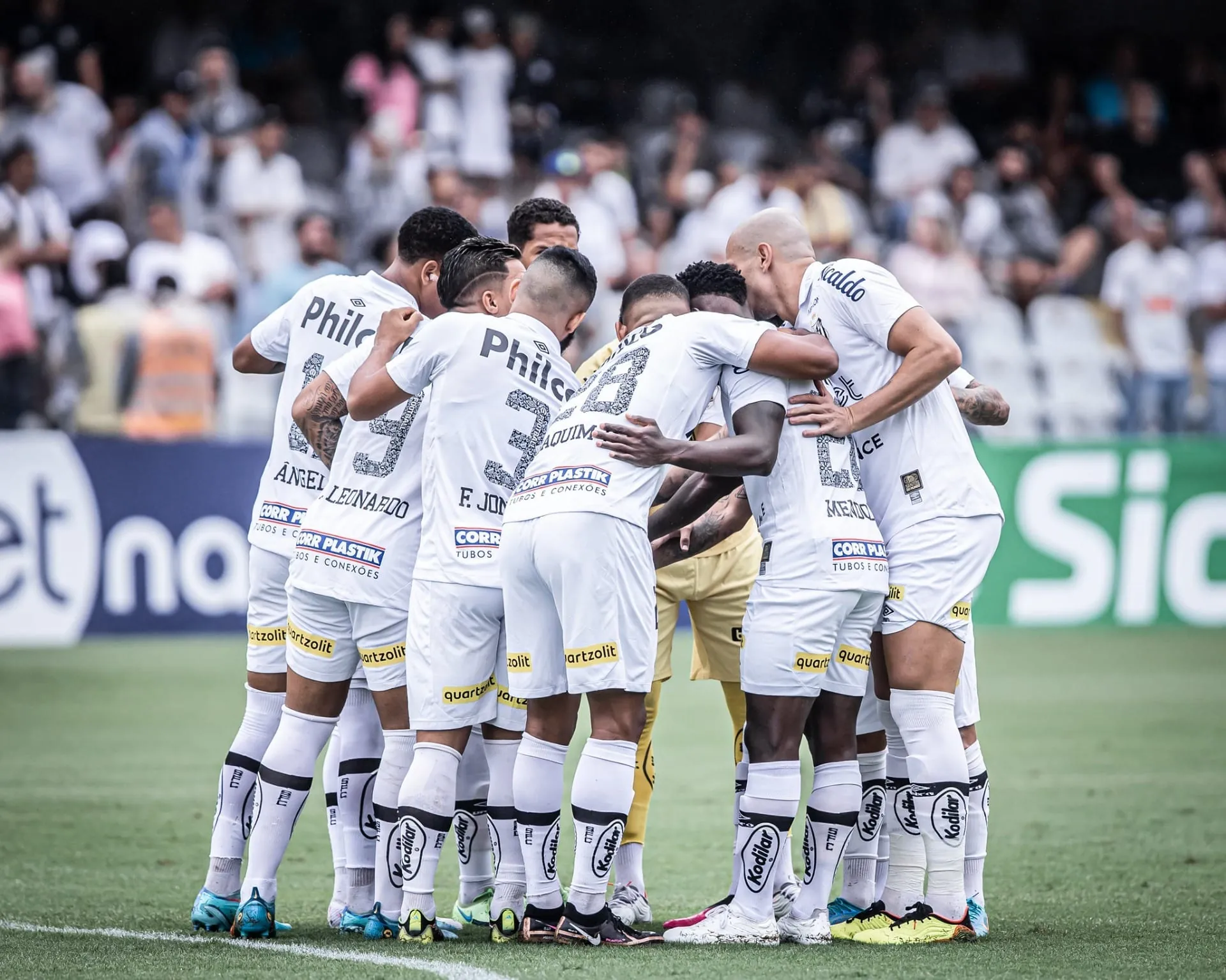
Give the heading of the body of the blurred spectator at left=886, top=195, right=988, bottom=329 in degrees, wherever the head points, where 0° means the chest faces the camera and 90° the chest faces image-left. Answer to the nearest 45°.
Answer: approximately 0°

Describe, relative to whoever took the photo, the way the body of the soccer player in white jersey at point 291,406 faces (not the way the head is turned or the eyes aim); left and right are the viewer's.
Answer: facing away from the viewer and to the right of the viewer

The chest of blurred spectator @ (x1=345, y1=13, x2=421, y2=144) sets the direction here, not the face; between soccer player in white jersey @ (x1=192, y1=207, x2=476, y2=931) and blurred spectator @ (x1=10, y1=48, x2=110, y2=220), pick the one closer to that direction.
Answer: the soccer player in white jersey

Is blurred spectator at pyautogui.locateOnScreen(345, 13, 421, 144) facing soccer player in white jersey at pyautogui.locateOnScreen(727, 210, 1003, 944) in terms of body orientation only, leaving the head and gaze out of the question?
yes

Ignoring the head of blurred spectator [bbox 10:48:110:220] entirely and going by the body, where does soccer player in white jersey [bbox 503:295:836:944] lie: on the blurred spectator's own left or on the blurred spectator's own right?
on the blurred spectator's own left

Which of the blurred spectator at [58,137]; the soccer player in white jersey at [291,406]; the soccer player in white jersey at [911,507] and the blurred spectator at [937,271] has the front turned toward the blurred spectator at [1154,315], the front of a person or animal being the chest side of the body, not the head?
the soccer player in white jersey at [291,406]

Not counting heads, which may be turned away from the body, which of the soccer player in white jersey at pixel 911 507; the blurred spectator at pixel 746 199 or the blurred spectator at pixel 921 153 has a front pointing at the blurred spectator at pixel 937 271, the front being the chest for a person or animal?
the blurred spectator at pixel 921 153

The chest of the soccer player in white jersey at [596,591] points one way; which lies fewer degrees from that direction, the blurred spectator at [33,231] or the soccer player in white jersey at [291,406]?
the blurred spectator
